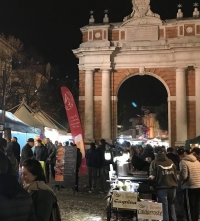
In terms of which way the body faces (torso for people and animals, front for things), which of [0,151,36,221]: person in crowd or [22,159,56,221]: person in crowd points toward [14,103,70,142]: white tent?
[0,151,36,221]: person in crowd

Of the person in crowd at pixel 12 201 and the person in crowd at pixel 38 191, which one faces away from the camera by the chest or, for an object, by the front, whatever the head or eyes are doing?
the person in crowd at pixel 12 201

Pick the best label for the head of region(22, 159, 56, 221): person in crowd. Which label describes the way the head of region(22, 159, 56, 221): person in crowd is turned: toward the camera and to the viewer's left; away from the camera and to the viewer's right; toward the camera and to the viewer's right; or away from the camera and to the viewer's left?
toward the camera and to the viewer's left

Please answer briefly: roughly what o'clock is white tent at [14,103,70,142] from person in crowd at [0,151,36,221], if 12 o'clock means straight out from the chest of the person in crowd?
The white tent is roughly at 12 o'clock from the person in crowd.

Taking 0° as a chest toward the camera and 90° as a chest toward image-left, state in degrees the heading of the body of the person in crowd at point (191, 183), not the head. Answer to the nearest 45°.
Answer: approximately 135°

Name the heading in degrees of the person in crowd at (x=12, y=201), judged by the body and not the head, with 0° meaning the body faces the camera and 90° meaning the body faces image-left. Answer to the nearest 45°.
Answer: approximately 180°

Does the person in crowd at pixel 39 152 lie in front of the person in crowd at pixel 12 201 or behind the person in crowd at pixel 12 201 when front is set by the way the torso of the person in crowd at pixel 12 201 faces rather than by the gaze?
in front

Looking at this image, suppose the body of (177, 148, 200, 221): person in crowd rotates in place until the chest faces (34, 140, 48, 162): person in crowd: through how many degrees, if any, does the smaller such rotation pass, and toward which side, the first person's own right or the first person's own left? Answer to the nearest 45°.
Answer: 0° — they already face them

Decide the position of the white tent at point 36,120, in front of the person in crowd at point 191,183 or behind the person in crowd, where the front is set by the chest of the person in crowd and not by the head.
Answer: in front
